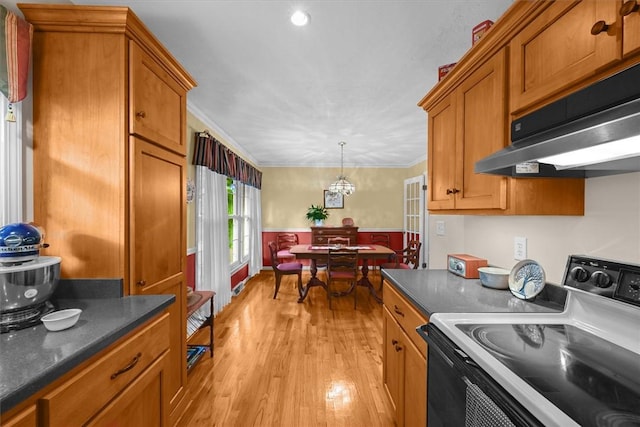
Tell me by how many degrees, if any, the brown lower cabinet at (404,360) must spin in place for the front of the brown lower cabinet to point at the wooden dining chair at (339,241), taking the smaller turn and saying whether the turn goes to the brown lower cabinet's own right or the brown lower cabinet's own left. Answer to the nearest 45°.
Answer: approximately 90° to the brown lower cabinet's own right

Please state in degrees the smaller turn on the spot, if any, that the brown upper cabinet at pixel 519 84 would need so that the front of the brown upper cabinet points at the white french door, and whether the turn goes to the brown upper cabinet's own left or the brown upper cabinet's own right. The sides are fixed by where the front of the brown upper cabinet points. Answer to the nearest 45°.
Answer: approximately 90° to the brown upper cabinet's own right

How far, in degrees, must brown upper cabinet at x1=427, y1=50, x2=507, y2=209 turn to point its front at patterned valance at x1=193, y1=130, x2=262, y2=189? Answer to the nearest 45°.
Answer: approximately 45° to its right

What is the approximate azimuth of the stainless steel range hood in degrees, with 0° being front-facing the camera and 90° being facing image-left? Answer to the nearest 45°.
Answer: approximately 45°

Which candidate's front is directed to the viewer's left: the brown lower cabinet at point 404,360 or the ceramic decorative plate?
the brown lower cabinet

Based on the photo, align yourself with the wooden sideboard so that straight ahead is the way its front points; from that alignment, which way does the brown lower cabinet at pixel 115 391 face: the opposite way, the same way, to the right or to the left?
to the left

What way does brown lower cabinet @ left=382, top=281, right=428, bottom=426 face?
to the viewer's left

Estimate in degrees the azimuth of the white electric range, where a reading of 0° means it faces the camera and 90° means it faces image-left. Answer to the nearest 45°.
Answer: approximately 45°

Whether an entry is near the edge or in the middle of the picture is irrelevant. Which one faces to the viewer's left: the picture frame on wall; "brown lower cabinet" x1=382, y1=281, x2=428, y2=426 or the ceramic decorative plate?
the brown lower cabinet
